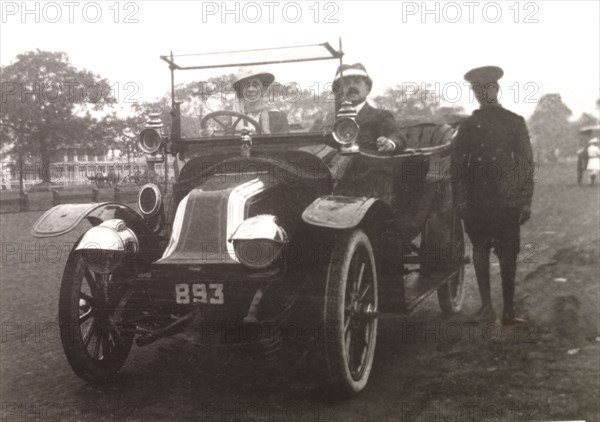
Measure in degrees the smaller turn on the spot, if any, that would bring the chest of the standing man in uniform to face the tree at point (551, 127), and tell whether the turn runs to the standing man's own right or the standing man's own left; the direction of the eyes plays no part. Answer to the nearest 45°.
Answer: approximately 180°

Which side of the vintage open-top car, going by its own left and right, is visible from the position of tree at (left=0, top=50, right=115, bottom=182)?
right

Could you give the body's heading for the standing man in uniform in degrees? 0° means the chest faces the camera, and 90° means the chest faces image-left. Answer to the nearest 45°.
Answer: approximately 0°

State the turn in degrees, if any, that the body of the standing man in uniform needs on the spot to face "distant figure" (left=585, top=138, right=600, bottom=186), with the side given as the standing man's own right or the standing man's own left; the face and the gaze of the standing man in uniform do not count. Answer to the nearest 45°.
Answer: approximately 180°

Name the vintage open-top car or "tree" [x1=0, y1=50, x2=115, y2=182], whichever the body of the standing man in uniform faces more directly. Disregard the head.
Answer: the vintage open-top car

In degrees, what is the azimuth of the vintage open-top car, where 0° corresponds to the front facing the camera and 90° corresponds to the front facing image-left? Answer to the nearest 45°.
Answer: approximately 45°

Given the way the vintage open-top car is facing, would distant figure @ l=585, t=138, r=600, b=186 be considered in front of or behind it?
behind

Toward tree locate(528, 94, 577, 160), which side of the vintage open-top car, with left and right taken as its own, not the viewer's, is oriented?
back
